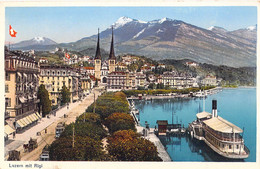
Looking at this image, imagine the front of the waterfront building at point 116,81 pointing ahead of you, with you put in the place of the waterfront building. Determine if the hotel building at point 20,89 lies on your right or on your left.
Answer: on your right

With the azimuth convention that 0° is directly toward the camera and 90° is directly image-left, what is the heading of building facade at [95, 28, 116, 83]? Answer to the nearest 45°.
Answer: approximately 0°

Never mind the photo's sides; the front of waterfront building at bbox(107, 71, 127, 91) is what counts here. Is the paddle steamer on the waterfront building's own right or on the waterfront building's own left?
on the waterfront building's own left

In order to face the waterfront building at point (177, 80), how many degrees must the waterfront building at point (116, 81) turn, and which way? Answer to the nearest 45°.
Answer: approximately 90° to its left

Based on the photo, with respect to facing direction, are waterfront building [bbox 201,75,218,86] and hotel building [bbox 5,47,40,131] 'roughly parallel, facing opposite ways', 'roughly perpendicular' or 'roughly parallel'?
roughly perpendicular

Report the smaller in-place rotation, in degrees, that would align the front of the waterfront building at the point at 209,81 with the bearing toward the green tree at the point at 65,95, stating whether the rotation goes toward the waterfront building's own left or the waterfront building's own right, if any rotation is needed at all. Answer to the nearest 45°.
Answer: approximately 90° to the waterfront building's own right
